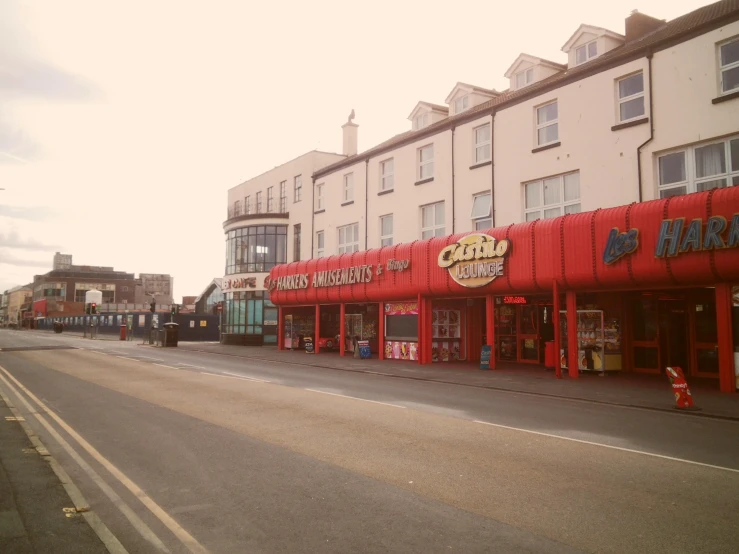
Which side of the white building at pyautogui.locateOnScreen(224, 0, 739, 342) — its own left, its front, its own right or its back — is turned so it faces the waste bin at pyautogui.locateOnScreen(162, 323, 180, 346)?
right

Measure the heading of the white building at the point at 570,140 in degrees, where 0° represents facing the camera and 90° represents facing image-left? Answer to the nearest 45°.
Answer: approximately 45°
